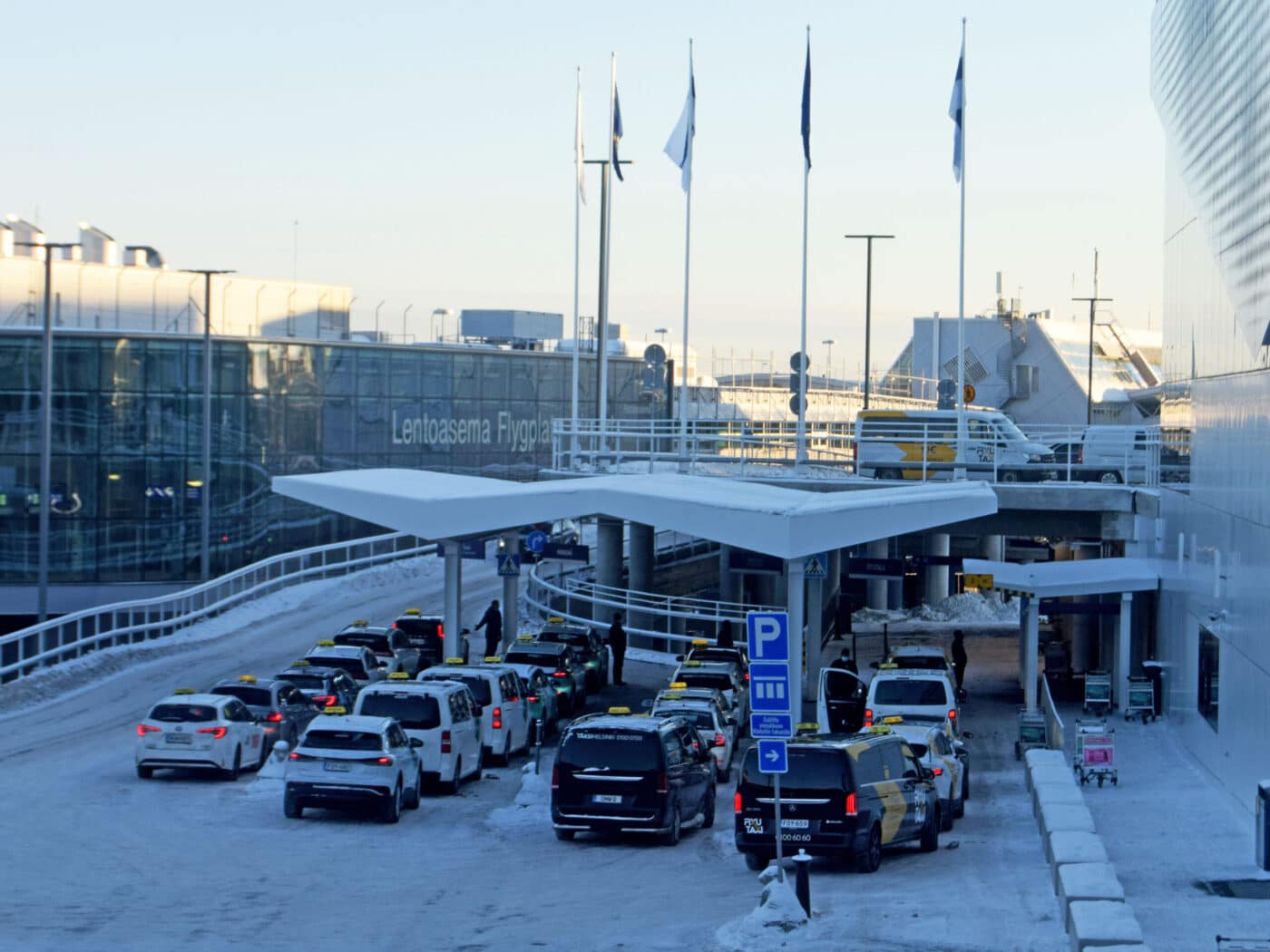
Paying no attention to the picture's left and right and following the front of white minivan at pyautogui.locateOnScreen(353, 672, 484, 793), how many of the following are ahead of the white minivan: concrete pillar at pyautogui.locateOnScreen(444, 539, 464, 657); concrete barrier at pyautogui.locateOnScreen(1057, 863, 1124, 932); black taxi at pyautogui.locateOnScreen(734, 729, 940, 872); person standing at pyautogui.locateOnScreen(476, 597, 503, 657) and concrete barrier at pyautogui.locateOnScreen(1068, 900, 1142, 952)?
2

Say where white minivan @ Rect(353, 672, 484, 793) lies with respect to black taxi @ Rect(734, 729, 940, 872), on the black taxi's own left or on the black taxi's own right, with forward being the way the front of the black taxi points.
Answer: on the black taxi's own left

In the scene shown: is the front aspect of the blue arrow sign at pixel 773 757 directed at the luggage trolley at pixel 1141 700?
no

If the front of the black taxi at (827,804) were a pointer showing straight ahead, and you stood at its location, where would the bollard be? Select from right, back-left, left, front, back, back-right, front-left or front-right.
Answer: back-right

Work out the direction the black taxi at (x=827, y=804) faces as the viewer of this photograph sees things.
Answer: facing away from the viewer and to the right of the viewer

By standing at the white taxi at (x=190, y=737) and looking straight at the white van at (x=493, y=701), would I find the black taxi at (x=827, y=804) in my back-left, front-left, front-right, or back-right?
front-right

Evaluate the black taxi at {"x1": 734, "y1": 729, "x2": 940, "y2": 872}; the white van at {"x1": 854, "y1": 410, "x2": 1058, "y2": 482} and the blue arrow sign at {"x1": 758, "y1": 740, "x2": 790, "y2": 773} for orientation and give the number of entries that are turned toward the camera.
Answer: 1

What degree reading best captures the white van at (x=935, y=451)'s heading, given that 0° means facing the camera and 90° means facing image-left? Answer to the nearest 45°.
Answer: approximately 270°

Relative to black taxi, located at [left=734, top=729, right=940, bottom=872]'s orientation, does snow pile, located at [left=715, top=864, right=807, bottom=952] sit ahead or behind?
behind

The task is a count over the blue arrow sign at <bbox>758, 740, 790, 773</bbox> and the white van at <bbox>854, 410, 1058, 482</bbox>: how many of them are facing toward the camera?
1

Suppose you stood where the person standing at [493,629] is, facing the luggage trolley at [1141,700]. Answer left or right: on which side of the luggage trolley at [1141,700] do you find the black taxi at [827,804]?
right

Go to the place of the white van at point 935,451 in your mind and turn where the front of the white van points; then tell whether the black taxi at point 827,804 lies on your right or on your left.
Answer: on your right

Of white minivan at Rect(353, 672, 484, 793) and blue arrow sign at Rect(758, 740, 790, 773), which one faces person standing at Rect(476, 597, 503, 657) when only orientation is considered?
the white minivan

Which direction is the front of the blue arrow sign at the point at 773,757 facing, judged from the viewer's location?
facing the viewer

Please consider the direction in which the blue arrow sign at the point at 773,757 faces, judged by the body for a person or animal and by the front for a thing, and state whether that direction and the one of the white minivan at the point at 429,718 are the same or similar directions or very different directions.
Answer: very different directions

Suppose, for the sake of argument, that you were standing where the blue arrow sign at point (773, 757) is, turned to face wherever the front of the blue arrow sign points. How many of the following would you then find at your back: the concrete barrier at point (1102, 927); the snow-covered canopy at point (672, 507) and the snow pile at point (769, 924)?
1

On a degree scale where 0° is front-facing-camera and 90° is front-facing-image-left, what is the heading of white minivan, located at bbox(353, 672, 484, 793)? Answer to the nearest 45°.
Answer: approximately 180°

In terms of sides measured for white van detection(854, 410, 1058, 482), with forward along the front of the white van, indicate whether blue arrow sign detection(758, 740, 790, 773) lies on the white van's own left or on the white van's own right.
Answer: on the white van's own right

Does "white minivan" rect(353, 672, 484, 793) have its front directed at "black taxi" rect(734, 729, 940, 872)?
no

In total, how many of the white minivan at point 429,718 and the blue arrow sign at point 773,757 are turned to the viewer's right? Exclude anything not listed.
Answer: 0
